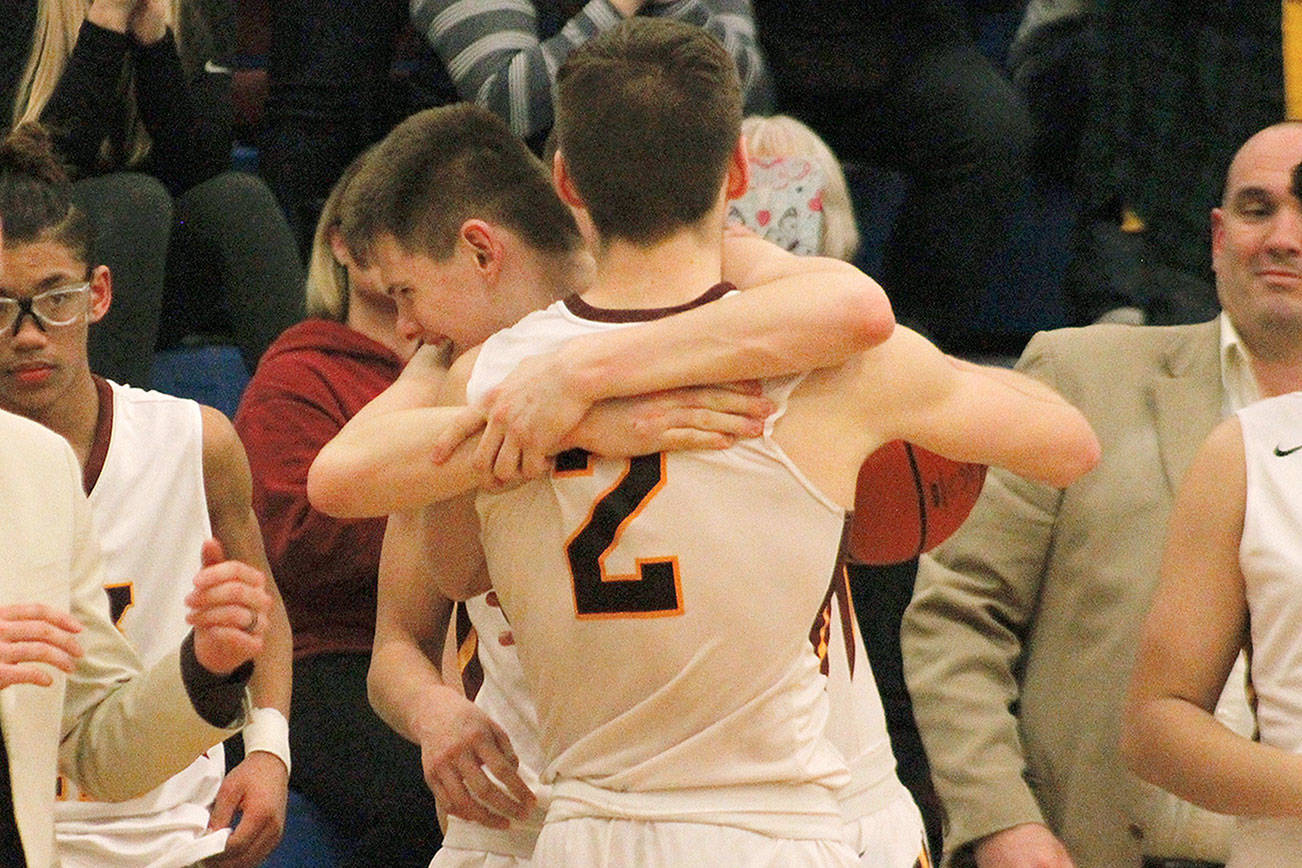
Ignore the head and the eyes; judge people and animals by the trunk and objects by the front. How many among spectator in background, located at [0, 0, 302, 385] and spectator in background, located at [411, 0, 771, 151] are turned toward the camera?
2

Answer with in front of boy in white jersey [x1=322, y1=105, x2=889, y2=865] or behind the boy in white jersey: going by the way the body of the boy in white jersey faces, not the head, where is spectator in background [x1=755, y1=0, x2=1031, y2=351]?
behind

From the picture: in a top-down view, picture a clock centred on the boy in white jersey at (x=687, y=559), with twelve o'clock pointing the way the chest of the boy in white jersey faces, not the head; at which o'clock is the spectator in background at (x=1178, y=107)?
The spectator in background is roughly at 1 o'clock from the boy in white jersey.

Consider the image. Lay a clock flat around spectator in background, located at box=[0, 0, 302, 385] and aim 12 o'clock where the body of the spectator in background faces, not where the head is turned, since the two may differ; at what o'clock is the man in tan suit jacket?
The man in tan suit jacket is roughly at 11 o'clock from the spectator in background.

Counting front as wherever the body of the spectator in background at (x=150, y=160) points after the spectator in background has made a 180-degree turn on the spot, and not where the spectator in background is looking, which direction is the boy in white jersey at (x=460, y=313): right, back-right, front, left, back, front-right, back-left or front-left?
back

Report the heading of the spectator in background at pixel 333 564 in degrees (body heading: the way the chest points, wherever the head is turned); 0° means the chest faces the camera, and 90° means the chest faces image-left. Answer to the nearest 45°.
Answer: approximately 315°

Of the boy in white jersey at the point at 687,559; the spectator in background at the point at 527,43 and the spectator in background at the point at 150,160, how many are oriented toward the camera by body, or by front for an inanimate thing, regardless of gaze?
2

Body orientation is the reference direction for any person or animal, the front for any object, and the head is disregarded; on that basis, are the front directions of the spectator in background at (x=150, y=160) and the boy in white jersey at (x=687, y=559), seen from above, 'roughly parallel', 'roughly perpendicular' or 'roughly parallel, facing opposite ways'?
roughly parallel, facing opposite ways

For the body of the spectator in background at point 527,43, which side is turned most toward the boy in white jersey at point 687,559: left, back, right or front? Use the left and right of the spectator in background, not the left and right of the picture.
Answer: front

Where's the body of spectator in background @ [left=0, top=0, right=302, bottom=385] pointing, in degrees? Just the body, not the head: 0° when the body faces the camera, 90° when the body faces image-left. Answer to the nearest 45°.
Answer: approximately 0°

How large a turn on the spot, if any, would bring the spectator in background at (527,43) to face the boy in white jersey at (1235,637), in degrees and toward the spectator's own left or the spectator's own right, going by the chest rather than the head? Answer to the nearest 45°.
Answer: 0° — they already face them

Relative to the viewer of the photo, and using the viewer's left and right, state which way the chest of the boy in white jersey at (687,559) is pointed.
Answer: facing away from the viewer

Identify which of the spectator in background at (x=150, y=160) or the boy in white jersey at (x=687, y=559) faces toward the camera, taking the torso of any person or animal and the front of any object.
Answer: the spectator in background

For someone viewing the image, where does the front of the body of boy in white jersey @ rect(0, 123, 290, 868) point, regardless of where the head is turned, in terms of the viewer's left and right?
facing the viewer and to the left of the viewer
